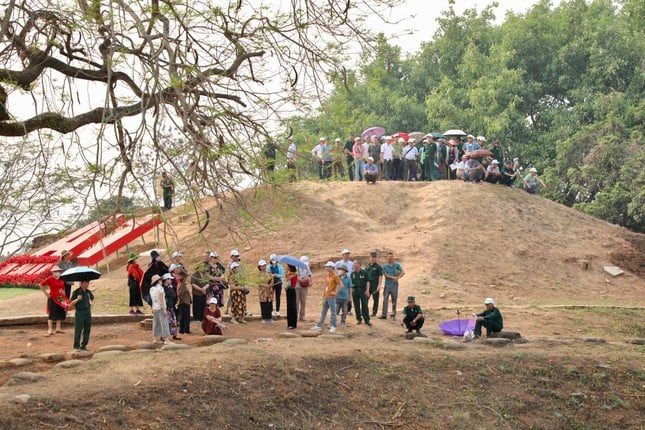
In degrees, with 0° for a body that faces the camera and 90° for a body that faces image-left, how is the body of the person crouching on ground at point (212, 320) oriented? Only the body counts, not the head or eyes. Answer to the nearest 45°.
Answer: approximately 0°

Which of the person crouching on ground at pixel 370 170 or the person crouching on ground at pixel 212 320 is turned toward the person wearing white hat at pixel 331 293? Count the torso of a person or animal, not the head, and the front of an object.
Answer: the person crouching on ground at pixel 370 170

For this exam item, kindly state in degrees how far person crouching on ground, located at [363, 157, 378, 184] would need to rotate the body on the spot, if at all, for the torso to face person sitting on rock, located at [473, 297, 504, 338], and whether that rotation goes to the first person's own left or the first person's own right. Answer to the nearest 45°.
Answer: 0° — they already face them

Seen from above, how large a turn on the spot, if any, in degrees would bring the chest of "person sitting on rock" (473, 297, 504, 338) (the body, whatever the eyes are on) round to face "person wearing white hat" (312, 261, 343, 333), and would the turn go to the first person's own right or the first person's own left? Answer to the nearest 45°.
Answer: approximately 45° to the first person's own right

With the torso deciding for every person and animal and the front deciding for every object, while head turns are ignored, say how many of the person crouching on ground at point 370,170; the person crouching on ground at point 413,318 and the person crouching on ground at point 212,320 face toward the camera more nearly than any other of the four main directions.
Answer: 3

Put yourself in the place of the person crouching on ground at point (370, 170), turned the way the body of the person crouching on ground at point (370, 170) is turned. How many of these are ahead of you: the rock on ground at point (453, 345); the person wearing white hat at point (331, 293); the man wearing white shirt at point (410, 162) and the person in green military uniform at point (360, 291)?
3

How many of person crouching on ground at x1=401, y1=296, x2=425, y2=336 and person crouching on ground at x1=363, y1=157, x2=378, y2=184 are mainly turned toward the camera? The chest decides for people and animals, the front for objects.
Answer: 2

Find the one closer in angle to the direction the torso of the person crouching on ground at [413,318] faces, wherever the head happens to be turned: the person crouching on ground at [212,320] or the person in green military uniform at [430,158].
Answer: the person crouching on ground

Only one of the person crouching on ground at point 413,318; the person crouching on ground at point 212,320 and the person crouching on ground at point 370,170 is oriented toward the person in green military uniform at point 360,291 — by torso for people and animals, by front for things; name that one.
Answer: the person crouching on ground at point 370,170

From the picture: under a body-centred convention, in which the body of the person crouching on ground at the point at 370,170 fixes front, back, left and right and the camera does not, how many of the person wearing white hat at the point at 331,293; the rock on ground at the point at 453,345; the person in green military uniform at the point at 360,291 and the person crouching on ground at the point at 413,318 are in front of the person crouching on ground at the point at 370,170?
4
